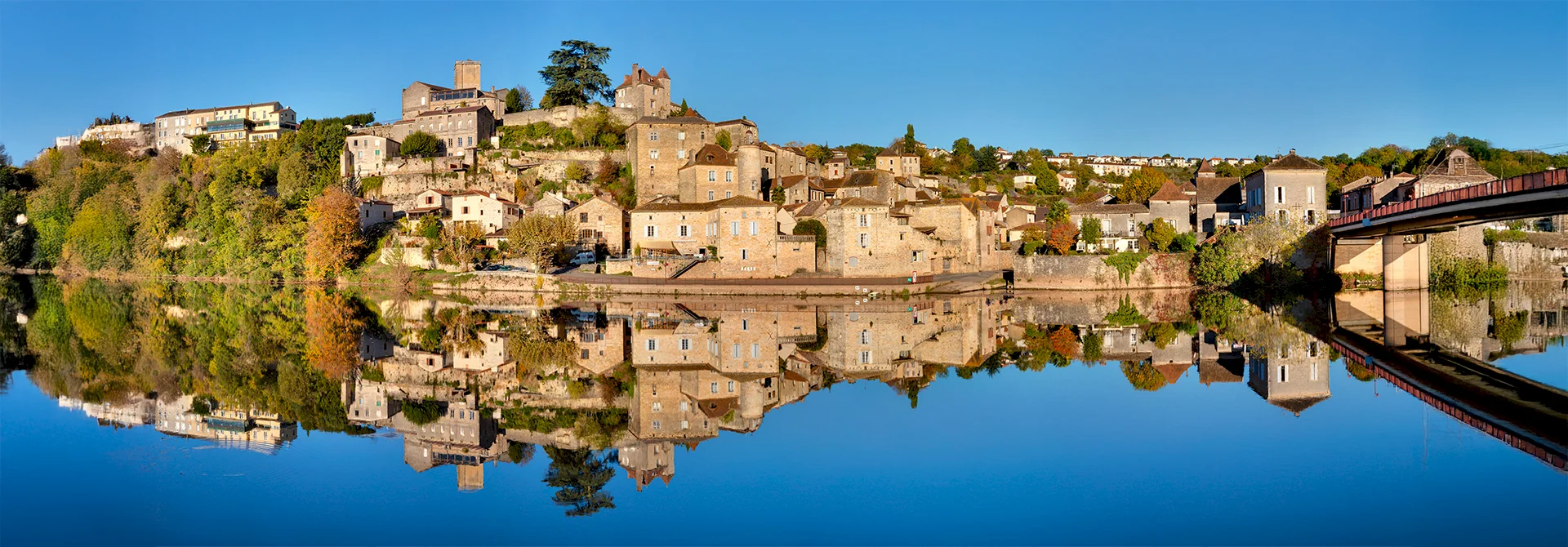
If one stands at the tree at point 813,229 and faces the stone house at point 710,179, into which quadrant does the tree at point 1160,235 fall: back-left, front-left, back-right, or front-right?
back-right

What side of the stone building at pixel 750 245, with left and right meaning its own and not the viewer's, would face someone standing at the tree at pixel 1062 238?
left

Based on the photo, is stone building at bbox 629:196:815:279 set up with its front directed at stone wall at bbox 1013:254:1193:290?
no

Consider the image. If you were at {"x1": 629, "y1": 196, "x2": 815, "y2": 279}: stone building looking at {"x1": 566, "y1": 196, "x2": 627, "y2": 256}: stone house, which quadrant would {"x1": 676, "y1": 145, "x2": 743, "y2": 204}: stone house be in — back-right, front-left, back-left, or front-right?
front-right

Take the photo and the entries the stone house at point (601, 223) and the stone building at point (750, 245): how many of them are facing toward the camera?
2

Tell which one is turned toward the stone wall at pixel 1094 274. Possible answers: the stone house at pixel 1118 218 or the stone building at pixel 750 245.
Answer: the stone house

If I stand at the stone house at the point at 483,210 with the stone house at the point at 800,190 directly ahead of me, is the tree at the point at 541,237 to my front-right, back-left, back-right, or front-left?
front-right

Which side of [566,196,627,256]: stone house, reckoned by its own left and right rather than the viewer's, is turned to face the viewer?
front

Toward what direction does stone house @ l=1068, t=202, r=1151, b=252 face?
toward the camera

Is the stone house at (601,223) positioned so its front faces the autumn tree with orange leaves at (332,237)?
no

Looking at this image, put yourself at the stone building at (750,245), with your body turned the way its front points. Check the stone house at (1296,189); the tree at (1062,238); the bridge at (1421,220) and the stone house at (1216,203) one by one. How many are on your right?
0

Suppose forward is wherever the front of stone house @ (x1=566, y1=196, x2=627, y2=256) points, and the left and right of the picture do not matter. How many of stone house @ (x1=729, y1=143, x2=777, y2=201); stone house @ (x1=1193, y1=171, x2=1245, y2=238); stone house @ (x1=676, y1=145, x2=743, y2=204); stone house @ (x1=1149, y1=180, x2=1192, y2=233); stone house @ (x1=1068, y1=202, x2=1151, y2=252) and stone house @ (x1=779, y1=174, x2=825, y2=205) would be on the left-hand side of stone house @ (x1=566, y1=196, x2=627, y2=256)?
6

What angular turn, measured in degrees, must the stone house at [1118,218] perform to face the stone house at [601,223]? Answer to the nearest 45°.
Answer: approximately 45° to its right

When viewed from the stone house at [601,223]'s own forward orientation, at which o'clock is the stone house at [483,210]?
the stone house at [483,210] is roughly at 4 o'clock from the stone house at [601,223].

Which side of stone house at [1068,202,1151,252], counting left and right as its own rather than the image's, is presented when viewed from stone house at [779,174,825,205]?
right

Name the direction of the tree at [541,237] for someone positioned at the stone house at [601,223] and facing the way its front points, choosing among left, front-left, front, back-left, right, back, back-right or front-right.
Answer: front-right
